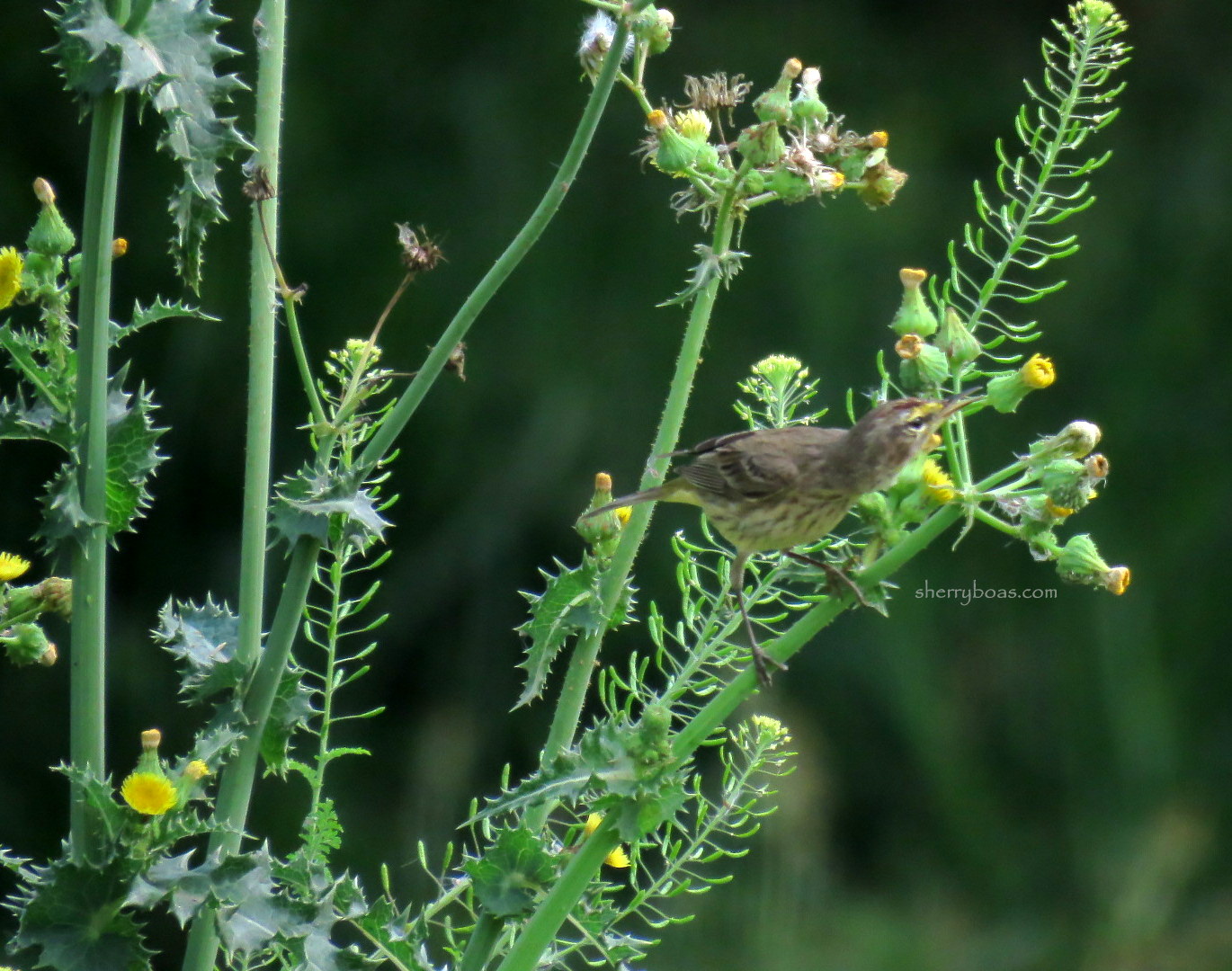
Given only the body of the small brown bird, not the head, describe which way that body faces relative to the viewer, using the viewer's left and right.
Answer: facing to the right of the viewer
